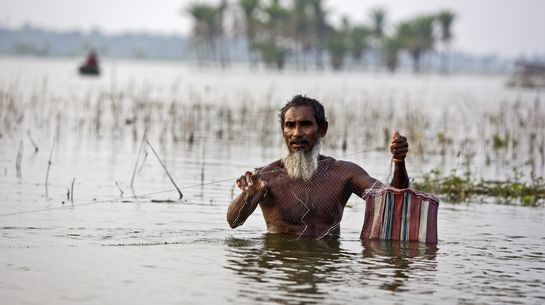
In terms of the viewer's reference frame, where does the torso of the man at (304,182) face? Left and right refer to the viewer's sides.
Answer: facing the viewer

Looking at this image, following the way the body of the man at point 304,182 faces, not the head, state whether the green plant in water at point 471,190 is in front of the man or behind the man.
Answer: behind
